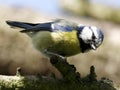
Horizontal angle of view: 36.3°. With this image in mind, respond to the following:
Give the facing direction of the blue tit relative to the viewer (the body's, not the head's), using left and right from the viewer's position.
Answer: facing to the right of the viewer
